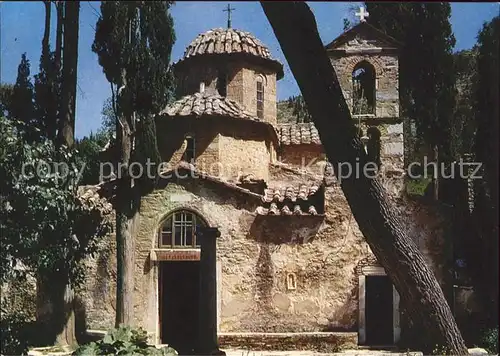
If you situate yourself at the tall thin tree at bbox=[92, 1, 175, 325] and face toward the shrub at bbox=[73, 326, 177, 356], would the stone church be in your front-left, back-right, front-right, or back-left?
back-left

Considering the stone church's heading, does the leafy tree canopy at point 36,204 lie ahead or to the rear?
ahead

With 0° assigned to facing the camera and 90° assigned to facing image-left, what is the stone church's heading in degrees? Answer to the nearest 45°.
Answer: approximately 0°

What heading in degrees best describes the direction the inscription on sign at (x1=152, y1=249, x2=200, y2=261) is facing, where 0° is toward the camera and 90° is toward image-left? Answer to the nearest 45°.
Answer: approximately 0°

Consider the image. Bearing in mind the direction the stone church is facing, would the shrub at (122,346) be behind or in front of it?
in front

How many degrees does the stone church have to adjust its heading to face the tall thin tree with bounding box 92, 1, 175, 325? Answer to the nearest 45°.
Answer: approximately 45° to its right

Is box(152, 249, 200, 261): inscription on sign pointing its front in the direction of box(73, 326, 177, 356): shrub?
yes
